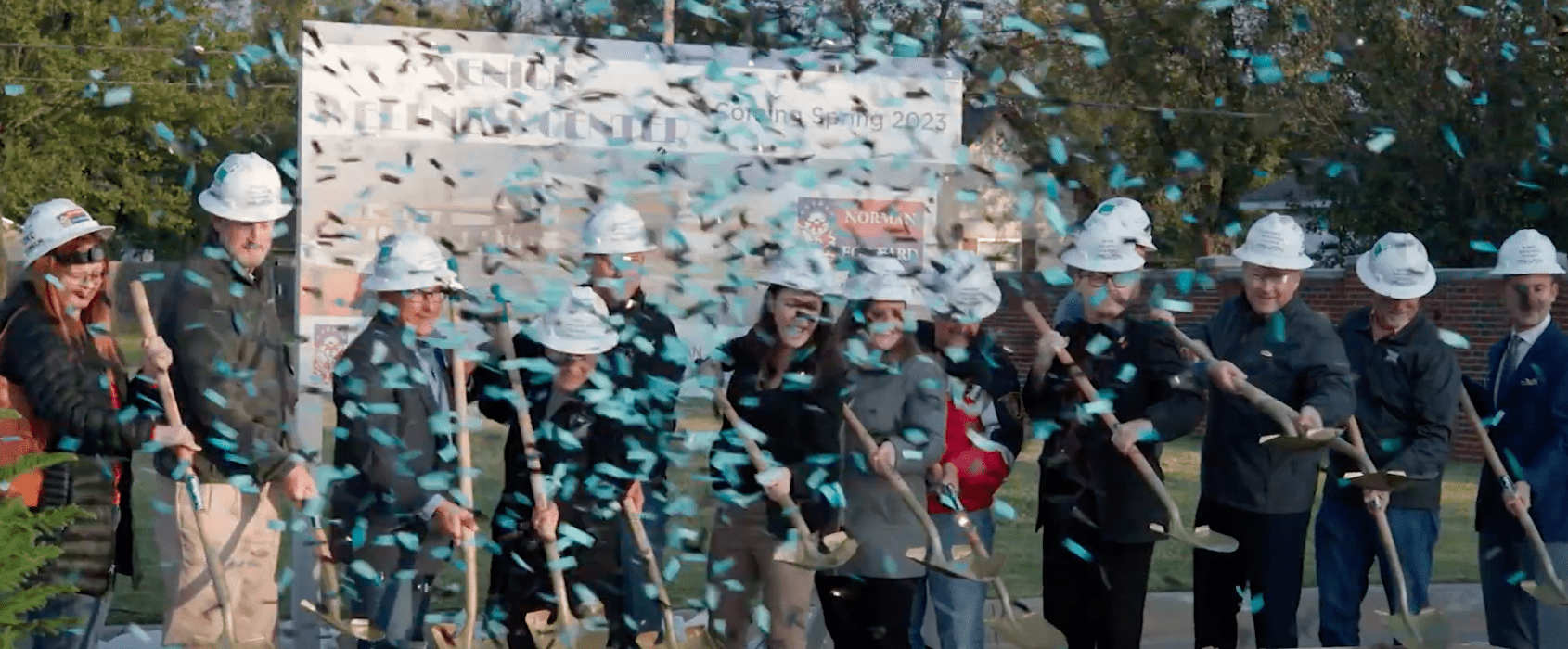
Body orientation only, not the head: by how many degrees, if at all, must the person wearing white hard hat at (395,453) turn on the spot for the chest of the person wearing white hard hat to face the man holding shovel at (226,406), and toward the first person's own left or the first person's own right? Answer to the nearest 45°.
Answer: approximately 135° to the first person's own right

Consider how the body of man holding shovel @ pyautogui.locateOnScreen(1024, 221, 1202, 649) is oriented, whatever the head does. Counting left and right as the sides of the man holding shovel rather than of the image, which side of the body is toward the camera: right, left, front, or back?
front

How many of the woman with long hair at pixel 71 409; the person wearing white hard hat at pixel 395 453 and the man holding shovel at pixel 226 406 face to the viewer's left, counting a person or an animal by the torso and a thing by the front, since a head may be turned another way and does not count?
0

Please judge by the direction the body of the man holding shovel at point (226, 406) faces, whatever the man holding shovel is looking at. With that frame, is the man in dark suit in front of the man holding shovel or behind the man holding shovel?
in front

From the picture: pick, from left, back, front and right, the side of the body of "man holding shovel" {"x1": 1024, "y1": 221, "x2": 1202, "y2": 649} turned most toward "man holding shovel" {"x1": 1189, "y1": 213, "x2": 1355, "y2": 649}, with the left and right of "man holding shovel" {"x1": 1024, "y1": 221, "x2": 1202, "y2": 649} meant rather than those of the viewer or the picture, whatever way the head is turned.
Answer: left

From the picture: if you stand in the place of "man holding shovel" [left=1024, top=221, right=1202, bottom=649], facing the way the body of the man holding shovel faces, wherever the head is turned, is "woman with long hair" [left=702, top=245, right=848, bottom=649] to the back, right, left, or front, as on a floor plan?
right

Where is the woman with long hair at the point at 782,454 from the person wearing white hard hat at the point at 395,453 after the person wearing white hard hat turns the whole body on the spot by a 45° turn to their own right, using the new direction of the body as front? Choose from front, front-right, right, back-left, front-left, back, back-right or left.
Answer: left

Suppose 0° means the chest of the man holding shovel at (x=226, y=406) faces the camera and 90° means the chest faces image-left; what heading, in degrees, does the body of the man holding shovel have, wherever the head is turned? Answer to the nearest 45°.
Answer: approximately 315°

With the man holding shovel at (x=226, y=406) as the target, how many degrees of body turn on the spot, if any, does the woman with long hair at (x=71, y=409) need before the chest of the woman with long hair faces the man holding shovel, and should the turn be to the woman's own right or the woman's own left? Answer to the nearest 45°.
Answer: approximately 45° to the woman's own left

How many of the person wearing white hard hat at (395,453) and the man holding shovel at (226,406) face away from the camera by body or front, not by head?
0

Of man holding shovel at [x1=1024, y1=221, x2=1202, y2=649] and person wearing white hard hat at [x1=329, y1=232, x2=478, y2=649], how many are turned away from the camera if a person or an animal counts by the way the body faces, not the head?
0

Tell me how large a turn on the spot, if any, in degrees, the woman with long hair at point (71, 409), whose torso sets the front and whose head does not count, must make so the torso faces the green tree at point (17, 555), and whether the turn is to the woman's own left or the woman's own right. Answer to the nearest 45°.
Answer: approximately 45° to the woman's own right
